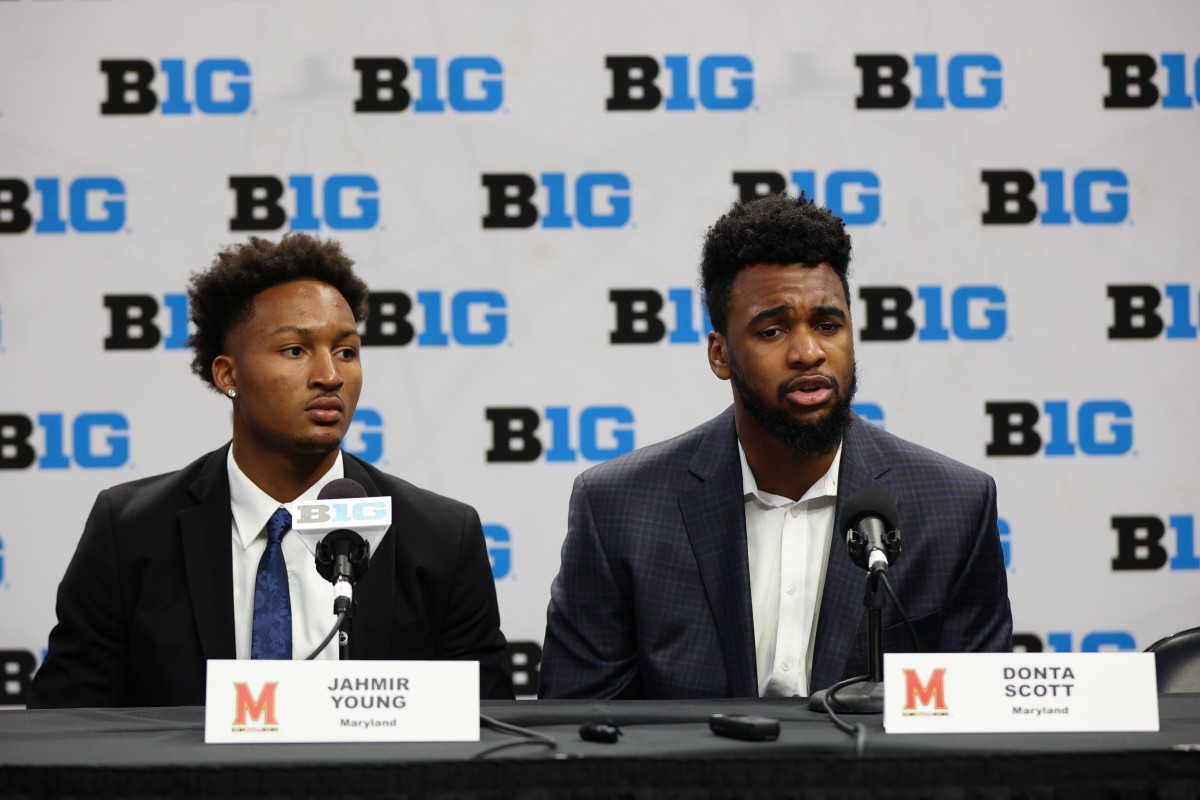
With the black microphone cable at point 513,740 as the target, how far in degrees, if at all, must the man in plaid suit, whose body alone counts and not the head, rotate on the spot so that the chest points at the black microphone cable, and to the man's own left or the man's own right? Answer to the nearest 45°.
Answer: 0° — they already face it

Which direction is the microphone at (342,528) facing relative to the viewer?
away from the camera

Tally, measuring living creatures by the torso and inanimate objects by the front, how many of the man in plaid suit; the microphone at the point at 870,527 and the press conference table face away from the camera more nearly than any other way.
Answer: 1

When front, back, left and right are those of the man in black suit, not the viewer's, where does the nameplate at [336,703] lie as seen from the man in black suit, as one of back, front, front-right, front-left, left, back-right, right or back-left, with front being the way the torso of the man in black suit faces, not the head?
front

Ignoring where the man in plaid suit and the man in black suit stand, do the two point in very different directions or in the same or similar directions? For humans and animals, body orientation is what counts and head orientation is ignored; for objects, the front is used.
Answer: same or similar directions

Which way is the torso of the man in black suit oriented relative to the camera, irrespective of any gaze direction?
toward the camera

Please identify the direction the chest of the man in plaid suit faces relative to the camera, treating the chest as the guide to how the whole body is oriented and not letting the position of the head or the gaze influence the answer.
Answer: toward the camera

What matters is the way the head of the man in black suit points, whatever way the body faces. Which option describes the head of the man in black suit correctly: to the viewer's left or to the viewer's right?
to the viewer's right

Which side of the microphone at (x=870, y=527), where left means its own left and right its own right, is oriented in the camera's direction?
back

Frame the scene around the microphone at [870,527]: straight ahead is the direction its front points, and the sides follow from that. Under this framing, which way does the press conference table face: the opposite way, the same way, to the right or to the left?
the opposite way

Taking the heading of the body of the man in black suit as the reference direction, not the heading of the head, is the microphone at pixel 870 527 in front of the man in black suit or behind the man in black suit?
in front

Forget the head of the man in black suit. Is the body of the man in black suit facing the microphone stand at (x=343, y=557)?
yes

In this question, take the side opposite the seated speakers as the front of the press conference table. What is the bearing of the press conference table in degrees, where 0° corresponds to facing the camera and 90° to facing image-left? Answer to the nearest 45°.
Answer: approximately 0°
